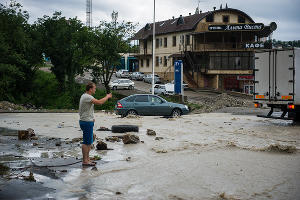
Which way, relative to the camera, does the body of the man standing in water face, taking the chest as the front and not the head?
to the viewer's right

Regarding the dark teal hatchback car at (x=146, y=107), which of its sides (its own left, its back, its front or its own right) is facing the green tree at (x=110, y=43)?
left

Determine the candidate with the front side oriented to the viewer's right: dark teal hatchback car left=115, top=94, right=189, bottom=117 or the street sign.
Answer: the dark teal hatchback car

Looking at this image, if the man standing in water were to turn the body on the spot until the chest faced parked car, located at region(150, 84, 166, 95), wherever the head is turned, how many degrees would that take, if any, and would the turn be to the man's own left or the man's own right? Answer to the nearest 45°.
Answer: approximately 90° to the man's own left

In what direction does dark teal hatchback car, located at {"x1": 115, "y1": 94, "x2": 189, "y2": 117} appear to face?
to the viewer's right

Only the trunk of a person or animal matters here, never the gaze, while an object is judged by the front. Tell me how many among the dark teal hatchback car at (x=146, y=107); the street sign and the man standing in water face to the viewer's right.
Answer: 2

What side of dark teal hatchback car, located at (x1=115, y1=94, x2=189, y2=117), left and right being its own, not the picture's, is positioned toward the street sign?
left

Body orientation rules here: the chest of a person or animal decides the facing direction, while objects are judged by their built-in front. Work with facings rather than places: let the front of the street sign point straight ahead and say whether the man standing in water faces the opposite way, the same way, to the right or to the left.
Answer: to the left

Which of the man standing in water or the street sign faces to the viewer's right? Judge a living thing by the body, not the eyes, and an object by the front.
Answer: the man standing in water

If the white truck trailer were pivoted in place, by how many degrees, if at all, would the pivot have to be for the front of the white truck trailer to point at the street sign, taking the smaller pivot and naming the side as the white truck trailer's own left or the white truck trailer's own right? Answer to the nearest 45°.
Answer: approximately 90° to the white truck trailer's own left

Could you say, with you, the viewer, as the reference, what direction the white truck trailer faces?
facing away from the viewer and to the right of the viewer
